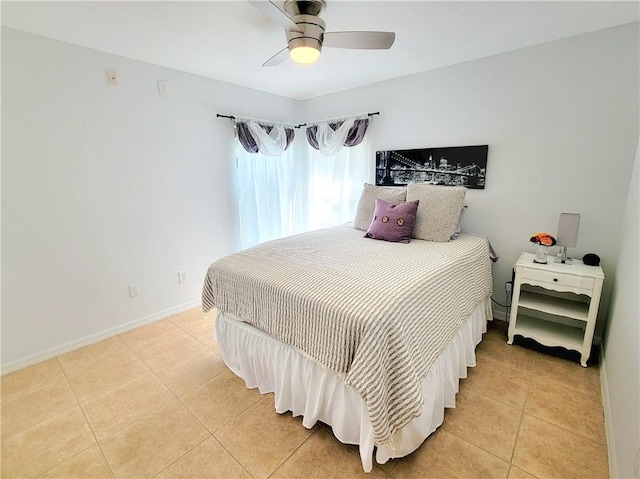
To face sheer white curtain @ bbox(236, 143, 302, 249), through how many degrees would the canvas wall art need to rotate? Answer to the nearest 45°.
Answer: approximately 45° to its right

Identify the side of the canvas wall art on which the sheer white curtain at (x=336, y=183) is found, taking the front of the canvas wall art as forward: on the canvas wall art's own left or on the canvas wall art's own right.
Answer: on the canvas wall art's own right

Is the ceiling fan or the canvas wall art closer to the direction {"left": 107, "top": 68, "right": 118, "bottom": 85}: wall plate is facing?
the ceiling fan

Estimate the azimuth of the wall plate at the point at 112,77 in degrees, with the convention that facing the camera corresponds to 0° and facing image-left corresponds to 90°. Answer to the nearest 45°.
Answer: approximately 0°

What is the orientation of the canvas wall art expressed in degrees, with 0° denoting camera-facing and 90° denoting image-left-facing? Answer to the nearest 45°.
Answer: approximately 45°

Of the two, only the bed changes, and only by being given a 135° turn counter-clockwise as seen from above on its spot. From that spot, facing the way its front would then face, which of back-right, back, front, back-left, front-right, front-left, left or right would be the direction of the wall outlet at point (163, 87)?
back-left

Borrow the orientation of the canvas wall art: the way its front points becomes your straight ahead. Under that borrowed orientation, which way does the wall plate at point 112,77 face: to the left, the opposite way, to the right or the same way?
to the left

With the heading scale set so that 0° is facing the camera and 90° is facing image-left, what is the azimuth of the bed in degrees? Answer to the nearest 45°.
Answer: approximately 45°

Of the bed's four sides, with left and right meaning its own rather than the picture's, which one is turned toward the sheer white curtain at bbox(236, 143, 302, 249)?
right

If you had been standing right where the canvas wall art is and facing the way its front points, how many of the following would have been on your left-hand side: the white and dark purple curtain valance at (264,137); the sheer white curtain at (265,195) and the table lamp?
1
